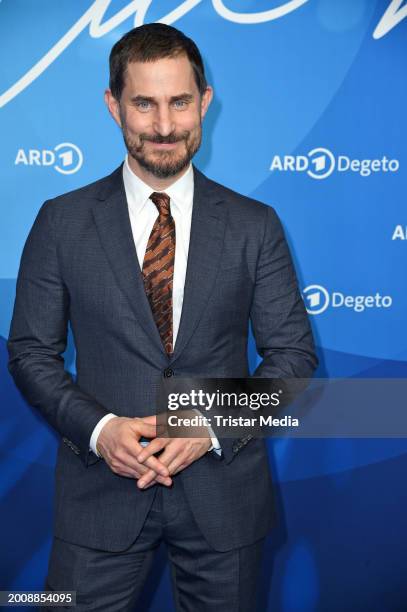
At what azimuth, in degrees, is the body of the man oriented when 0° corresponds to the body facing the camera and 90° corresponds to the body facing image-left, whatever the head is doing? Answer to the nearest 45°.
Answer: approximately 0°
